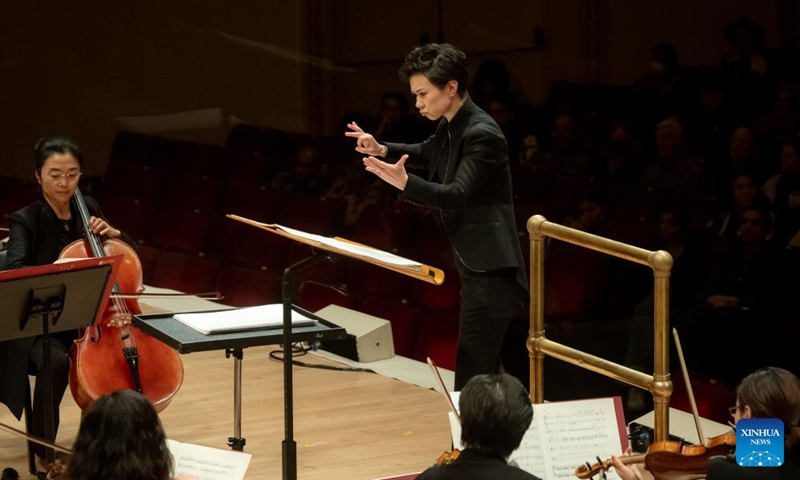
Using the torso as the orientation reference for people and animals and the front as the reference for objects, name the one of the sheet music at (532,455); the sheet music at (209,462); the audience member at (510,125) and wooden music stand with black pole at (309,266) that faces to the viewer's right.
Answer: the wooden music stand with black pole

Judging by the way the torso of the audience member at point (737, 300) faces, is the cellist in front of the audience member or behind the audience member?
in front

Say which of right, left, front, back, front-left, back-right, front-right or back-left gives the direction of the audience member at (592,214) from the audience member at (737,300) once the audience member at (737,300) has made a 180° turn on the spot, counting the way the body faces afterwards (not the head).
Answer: left

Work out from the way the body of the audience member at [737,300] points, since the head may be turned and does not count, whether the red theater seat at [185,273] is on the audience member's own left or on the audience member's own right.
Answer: on the audience member's own right

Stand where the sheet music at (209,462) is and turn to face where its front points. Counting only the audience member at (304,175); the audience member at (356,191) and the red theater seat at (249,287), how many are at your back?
3

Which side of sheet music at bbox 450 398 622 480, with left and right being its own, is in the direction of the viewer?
front

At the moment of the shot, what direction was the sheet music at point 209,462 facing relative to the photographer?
facing the viewer

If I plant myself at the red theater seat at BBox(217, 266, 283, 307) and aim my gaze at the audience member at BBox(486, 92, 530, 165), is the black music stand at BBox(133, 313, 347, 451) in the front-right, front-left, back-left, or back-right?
back-right

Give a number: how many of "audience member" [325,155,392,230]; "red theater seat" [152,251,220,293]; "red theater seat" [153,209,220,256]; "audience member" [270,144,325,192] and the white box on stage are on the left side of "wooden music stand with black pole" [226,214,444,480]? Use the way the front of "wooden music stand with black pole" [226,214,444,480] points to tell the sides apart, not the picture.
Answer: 5

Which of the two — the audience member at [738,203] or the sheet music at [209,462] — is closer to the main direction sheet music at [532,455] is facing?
the sheet music

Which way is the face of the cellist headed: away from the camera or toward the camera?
toward the camera

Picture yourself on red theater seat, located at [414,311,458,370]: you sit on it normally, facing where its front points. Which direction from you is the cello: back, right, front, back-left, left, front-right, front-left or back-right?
front

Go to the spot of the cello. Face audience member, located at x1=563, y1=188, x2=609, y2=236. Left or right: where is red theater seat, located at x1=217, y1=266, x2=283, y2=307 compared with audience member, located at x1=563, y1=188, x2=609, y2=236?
left

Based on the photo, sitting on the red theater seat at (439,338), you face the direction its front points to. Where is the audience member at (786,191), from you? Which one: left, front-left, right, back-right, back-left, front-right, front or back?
back-left

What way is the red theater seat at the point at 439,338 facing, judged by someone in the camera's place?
facing the viewer and to the left of the viewer
